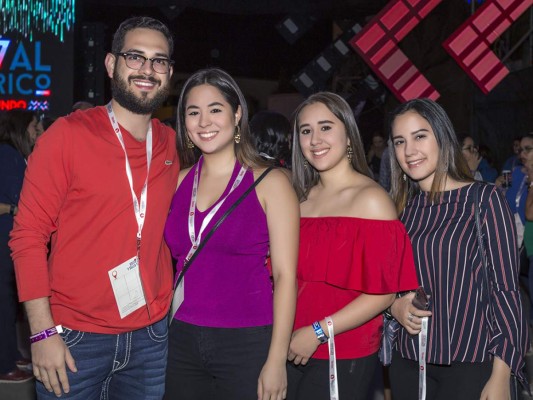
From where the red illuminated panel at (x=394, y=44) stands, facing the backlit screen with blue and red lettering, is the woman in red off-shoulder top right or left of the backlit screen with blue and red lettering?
left

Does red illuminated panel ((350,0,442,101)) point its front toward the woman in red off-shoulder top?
yes
